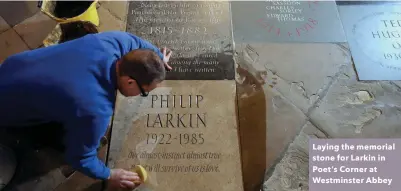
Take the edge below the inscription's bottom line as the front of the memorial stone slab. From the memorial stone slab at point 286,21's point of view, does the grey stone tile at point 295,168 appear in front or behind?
in front

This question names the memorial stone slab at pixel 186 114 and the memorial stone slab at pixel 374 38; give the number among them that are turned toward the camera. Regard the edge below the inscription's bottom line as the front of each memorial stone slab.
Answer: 2
